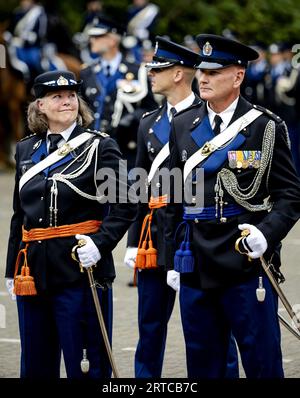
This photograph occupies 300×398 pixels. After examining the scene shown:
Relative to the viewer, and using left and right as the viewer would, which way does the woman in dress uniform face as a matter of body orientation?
facing the viewer and to the left of the viewer

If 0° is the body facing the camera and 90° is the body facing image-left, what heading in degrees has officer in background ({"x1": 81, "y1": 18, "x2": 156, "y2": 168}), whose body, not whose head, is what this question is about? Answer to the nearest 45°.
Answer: approximately 45°

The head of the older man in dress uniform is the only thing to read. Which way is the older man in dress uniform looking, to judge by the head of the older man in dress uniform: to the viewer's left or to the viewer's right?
to the viewer's left

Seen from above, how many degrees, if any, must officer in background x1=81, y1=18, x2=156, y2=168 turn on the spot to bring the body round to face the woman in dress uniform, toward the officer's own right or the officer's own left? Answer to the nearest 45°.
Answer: approximately 45° to the officer's own left

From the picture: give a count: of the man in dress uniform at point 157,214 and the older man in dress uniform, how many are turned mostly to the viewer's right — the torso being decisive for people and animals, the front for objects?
0

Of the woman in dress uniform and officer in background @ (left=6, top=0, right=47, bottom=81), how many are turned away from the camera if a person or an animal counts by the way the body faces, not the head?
0

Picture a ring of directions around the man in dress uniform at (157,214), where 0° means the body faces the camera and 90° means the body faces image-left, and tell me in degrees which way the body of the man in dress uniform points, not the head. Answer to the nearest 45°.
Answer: approximately 45°

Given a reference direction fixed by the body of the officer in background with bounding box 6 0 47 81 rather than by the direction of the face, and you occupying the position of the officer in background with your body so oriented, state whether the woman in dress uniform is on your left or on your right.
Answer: on your left
